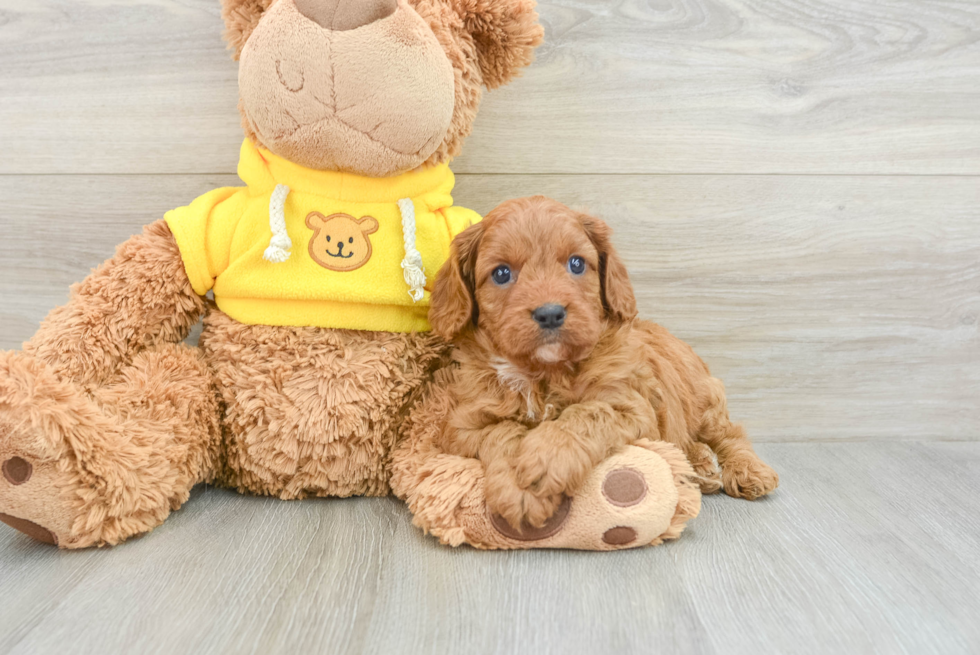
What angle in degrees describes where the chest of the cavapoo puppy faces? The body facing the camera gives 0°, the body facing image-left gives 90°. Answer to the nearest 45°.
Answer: approximately 45°

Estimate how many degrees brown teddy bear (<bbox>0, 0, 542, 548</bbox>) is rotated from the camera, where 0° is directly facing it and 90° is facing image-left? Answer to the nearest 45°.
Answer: approximately 0°
